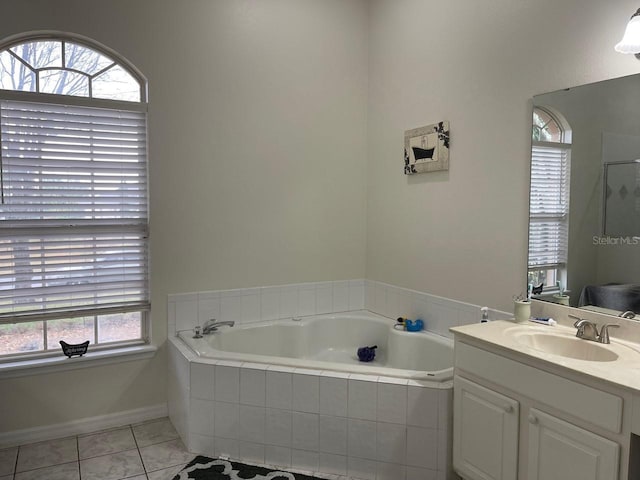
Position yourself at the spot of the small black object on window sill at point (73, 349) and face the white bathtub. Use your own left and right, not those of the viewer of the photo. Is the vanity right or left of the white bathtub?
right

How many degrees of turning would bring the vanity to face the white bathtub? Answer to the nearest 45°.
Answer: approximately 90° to its right

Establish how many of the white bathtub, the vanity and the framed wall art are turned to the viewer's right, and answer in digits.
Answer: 0

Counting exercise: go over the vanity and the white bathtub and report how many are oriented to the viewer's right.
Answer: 0

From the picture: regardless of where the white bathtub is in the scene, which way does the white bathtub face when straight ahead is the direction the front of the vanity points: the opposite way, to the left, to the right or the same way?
to the left

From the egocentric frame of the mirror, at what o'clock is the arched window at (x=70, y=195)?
The arched window is roughly at 1 o'clock from the mirror.

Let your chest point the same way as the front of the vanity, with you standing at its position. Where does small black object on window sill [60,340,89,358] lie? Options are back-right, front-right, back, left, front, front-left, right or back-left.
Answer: front-right

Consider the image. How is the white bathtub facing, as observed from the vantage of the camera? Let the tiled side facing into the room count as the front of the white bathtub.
facing the viewer

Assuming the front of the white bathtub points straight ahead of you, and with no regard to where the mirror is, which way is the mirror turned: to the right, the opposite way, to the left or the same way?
to the right

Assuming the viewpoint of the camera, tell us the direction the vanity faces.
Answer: facing the viewer and to the left of the viewer
